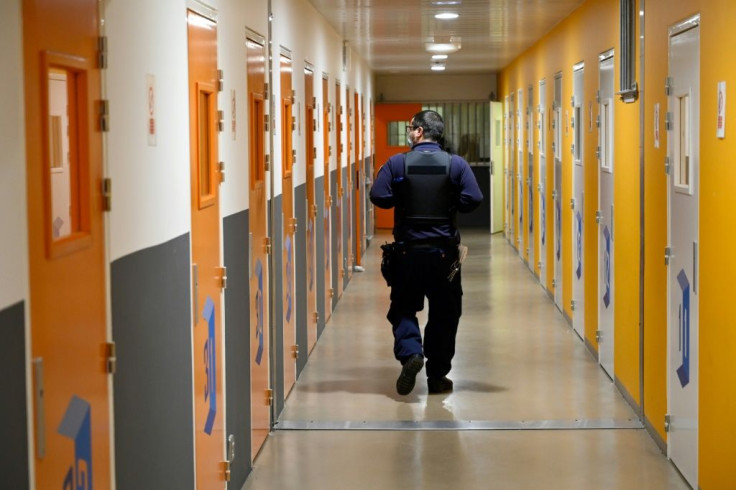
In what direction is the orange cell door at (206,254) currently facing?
to the viewer's right

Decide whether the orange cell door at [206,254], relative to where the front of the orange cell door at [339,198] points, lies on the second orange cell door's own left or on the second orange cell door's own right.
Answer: on the second orange cell door's own right

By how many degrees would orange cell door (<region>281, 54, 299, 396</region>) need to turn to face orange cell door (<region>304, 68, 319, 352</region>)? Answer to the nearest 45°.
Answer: approximately 90° to its left

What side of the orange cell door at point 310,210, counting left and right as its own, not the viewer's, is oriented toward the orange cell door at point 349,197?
left

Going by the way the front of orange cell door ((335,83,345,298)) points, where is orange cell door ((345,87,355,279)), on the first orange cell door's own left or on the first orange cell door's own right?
on the first orange cell door's own left

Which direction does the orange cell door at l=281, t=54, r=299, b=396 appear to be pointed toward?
to the viewer's right

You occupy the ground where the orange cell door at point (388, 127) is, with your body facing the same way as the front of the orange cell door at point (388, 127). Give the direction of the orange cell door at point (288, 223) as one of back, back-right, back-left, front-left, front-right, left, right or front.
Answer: front

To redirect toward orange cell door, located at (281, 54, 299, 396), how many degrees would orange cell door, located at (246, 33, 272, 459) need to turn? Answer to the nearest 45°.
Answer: approximately 90° to its left

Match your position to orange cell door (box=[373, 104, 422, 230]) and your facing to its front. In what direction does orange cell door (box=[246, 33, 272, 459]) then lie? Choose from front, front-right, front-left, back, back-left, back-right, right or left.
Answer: front

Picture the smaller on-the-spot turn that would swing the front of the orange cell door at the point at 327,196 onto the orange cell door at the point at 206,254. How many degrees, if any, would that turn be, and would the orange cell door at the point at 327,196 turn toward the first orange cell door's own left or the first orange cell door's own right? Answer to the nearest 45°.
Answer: approximately 90° to the first orange cell door's own right

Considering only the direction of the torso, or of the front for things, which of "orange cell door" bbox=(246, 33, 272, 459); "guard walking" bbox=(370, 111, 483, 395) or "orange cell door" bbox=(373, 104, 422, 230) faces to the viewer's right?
"orange cell door" bbox=(246, 33, 272, 459)

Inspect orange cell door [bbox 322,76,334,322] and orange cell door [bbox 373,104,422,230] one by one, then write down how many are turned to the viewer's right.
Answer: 1

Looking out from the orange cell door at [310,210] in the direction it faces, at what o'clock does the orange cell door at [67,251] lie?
the orange cell door at [67,251] is roughly at 3 o'clock from the orange cell door at [310,210].

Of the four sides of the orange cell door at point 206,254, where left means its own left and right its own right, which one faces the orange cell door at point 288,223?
left

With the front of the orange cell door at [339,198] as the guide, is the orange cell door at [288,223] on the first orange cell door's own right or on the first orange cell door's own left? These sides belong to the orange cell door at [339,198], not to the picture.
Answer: on the first orange cell door's own right

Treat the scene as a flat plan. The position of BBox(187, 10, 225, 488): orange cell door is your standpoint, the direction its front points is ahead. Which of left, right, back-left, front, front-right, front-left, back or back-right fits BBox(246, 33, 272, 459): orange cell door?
left

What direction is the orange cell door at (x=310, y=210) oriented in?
to the viewer's right

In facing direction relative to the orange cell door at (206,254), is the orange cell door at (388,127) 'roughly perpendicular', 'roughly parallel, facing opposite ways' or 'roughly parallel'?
roughly perpendicular

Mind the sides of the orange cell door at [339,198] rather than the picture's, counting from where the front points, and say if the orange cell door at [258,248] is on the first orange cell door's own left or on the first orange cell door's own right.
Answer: on the first orange cell door's own right

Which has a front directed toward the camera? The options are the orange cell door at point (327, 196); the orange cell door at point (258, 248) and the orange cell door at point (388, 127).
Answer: the orange cell door at point (388, 127)
